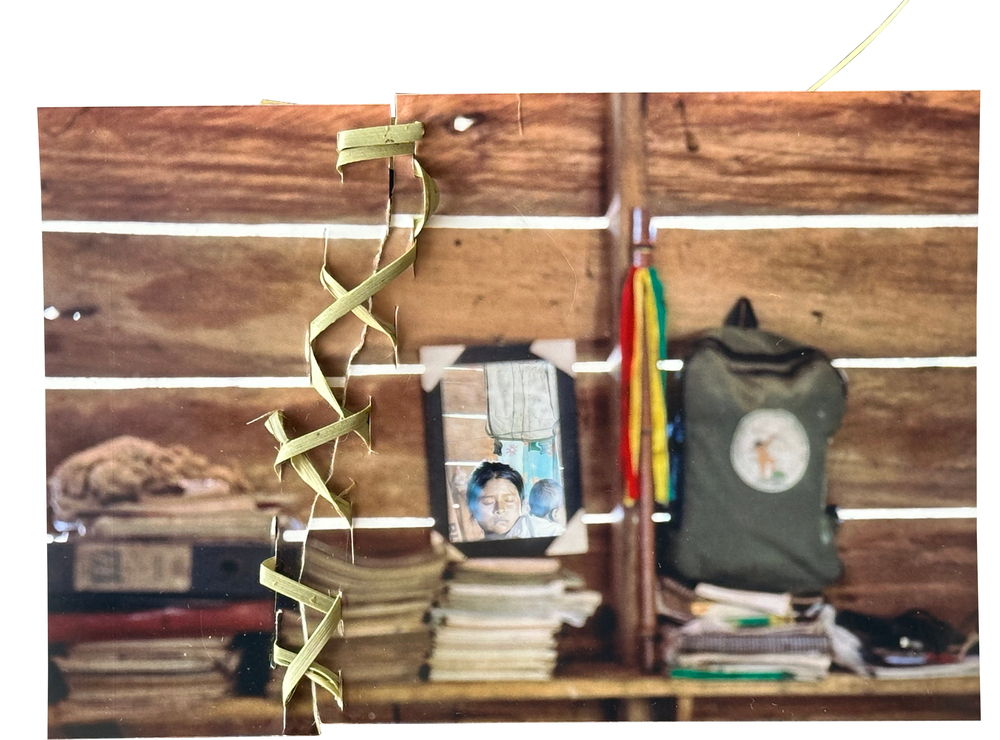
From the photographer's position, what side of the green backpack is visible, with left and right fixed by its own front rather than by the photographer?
front

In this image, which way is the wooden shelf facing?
toward the camera

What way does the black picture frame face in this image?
toward the camera
